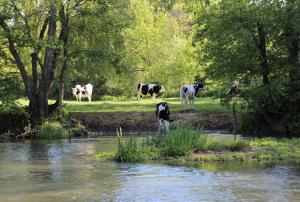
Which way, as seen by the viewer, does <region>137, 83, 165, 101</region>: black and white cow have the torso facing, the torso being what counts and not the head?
to the viewer's right

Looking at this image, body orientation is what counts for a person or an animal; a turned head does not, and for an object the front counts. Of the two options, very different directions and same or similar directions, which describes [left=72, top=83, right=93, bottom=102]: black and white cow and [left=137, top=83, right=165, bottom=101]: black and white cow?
very different directions

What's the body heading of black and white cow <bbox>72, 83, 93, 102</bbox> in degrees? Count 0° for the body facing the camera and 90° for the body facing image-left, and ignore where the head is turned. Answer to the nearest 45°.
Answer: approximately 90°

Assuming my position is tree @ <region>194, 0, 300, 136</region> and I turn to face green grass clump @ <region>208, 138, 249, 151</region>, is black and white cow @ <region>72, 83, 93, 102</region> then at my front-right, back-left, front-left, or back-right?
back-right

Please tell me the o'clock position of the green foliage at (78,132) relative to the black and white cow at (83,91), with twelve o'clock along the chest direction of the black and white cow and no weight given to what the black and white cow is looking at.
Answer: The green foliage is roughly at 9 o'clock from the black and white cow.

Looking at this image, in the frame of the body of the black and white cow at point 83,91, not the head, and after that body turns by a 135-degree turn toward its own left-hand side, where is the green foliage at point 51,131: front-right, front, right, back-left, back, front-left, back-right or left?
front-right

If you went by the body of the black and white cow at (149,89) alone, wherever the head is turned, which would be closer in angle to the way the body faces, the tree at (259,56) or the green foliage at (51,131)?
the tree

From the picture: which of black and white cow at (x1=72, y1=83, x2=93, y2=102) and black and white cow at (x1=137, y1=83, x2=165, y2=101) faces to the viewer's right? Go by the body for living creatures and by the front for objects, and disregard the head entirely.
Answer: black and white cow at (x1=137, y1=83, x2=165, y2=101)

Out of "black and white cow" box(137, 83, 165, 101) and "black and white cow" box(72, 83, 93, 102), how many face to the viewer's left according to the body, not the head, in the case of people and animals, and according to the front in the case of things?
1
